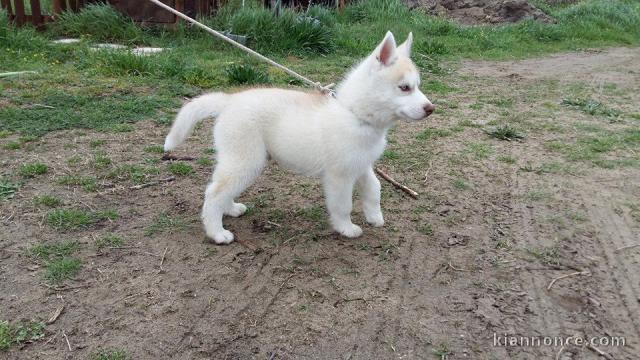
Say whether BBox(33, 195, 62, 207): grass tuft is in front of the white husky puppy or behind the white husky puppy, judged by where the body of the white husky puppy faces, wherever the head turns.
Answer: behind

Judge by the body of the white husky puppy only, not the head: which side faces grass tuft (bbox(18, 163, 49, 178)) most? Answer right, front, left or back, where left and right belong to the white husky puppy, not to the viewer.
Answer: back

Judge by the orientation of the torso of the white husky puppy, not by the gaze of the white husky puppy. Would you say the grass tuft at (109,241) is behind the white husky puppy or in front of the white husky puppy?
behind

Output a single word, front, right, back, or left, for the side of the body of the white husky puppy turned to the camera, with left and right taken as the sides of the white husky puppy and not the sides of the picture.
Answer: right

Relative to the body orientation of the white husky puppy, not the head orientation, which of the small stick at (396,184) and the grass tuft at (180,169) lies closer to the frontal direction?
the small stick

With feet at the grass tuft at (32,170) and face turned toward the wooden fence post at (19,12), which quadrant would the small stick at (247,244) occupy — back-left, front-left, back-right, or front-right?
back-right

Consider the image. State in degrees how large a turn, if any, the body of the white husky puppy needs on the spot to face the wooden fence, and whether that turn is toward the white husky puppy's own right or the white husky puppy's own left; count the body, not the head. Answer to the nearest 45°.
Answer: approximately 135° to the white husky puppy's own left

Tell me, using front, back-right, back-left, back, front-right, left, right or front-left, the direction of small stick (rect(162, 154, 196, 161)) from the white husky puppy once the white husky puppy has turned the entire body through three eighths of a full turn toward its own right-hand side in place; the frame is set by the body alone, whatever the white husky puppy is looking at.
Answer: right

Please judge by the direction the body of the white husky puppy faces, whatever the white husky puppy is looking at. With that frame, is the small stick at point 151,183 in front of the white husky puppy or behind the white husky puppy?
behind

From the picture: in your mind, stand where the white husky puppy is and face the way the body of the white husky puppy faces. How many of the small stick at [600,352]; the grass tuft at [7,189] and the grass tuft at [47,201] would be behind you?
2

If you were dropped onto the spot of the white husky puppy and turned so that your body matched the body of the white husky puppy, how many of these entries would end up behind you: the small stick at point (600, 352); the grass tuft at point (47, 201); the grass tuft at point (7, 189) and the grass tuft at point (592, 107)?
2

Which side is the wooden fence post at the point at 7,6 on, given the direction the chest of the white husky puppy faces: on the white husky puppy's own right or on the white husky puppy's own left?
on the white husky puppy's own left

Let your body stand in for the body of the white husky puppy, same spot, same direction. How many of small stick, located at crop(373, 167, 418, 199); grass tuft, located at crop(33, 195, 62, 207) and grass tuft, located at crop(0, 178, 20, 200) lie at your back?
2

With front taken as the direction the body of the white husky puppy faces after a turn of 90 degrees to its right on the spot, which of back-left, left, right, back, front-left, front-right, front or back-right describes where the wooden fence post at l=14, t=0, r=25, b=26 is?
back-right
